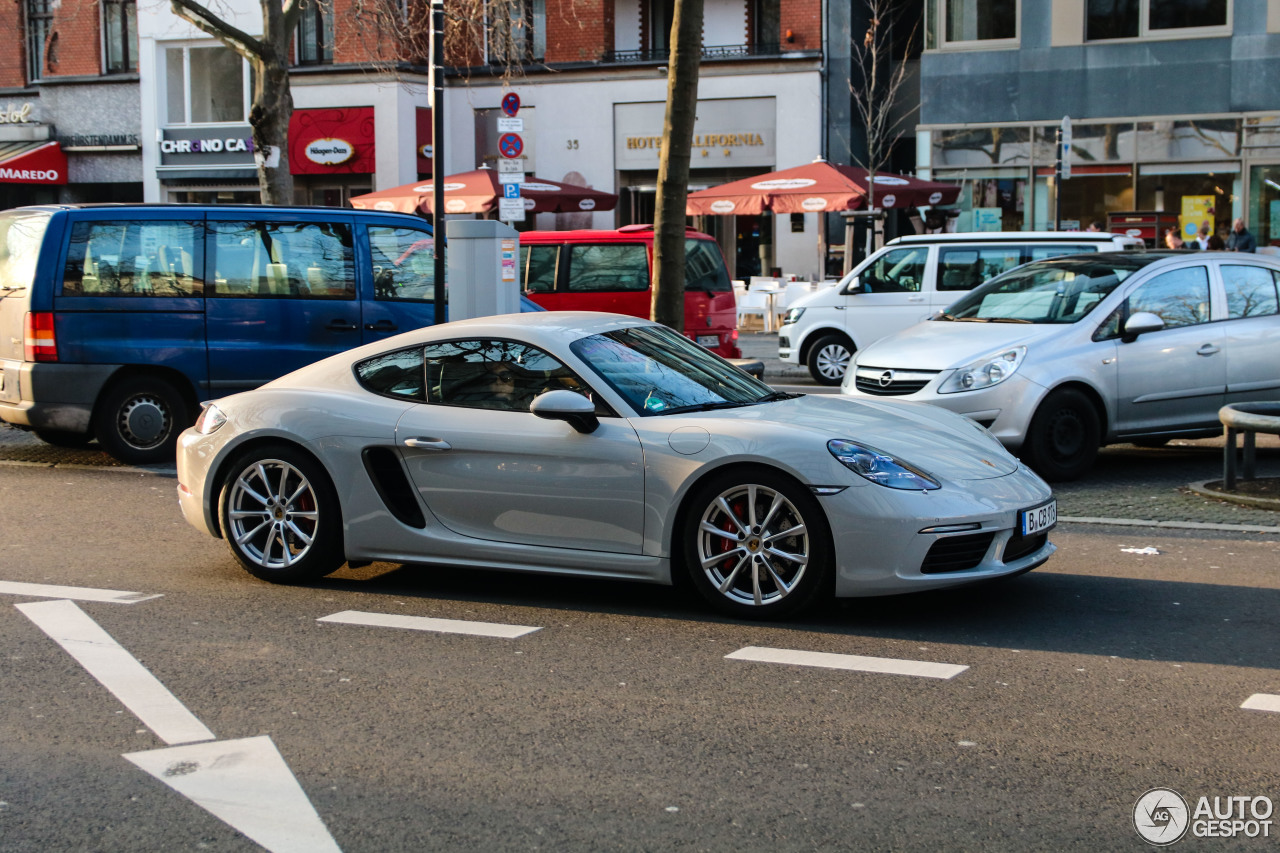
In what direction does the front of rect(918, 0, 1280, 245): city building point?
toward the camera

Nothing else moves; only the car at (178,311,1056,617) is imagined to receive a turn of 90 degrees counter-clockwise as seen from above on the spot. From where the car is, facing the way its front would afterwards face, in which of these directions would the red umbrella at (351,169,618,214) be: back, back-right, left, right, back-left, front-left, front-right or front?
front-left

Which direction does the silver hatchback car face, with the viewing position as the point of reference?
facing the viewer and to the left of the viewer

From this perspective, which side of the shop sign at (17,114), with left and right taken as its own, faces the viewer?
front

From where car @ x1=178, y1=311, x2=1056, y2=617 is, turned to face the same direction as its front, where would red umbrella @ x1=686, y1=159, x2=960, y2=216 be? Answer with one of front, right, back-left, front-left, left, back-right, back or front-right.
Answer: back-left

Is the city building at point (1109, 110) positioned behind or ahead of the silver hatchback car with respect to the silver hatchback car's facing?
behind

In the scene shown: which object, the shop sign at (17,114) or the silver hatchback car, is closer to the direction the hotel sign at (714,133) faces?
the silver hatchback car

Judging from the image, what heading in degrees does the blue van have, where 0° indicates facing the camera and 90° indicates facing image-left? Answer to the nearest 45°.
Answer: approximately 225°

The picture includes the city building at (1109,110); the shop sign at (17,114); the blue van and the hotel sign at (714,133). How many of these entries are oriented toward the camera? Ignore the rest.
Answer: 3

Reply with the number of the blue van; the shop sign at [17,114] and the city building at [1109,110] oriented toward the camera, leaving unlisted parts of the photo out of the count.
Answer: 2

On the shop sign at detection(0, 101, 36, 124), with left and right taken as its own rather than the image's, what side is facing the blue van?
front

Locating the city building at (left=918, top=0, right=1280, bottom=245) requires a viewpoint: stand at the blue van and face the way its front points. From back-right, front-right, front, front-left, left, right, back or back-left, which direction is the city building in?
front
